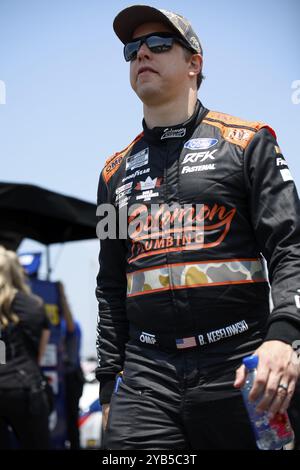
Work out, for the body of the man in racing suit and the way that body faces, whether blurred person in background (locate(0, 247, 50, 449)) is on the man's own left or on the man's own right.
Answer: on the man's own right

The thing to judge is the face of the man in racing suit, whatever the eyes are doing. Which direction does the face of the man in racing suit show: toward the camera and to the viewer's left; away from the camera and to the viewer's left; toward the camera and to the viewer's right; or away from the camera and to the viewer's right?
toward the camera and to the viewer's left

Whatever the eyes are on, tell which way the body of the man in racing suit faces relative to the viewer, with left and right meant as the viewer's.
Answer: facing the viewer and to the left of the viewer

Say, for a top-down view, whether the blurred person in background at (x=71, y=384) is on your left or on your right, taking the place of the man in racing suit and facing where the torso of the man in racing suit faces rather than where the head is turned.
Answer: on your right
